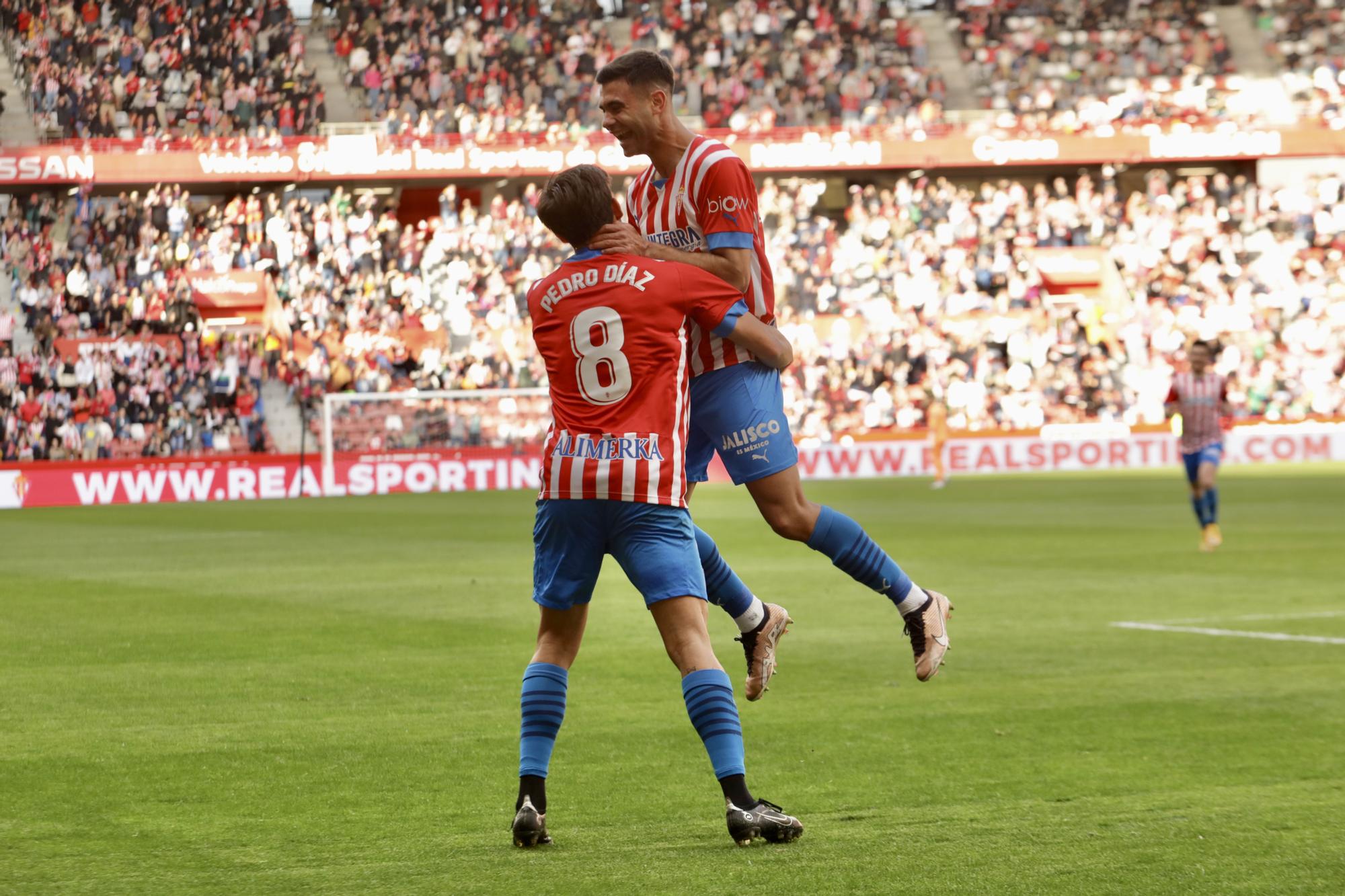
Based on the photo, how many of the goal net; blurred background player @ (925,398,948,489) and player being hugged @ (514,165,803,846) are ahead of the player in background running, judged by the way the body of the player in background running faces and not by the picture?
1

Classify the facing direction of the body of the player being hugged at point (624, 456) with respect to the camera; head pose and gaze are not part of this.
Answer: away from the camera

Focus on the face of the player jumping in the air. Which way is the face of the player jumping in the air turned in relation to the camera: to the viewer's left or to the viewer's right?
to the viewer's left

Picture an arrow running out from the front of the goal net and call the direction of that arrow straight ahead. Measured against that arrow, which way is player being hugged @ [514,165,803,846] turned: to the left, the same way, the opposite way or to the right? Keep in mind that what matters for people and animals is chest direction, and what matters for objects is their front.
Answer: the opposite way

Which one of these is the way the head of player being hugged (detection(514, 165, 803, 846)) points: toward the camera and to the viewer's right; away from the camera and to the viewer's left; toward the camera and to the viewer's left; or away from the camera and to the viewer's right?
away from the camera and to the viewer's right

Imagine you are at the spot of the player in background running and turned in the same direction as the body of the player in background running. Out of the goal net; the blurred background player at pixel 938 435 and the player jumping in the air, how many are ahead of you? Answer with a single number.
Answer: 1

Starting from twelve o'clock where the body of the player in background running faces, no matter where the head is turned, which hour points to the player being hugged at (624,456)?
The player being hugged is roughly at 12 o'clock from the player in background running.

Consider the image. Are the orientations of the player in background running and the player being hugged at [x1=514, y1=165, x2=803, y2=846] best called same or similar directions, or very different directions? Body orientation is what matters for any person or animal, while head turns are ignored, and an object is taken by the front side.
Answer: very different directions

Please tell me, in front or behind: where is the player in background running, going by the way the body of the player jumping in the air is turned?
behind

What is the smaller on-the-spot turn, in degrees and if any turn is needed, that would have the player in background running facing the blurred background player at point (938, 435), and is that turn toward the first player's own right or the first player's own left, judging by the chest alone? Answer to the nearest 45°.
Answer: approximately 180°
